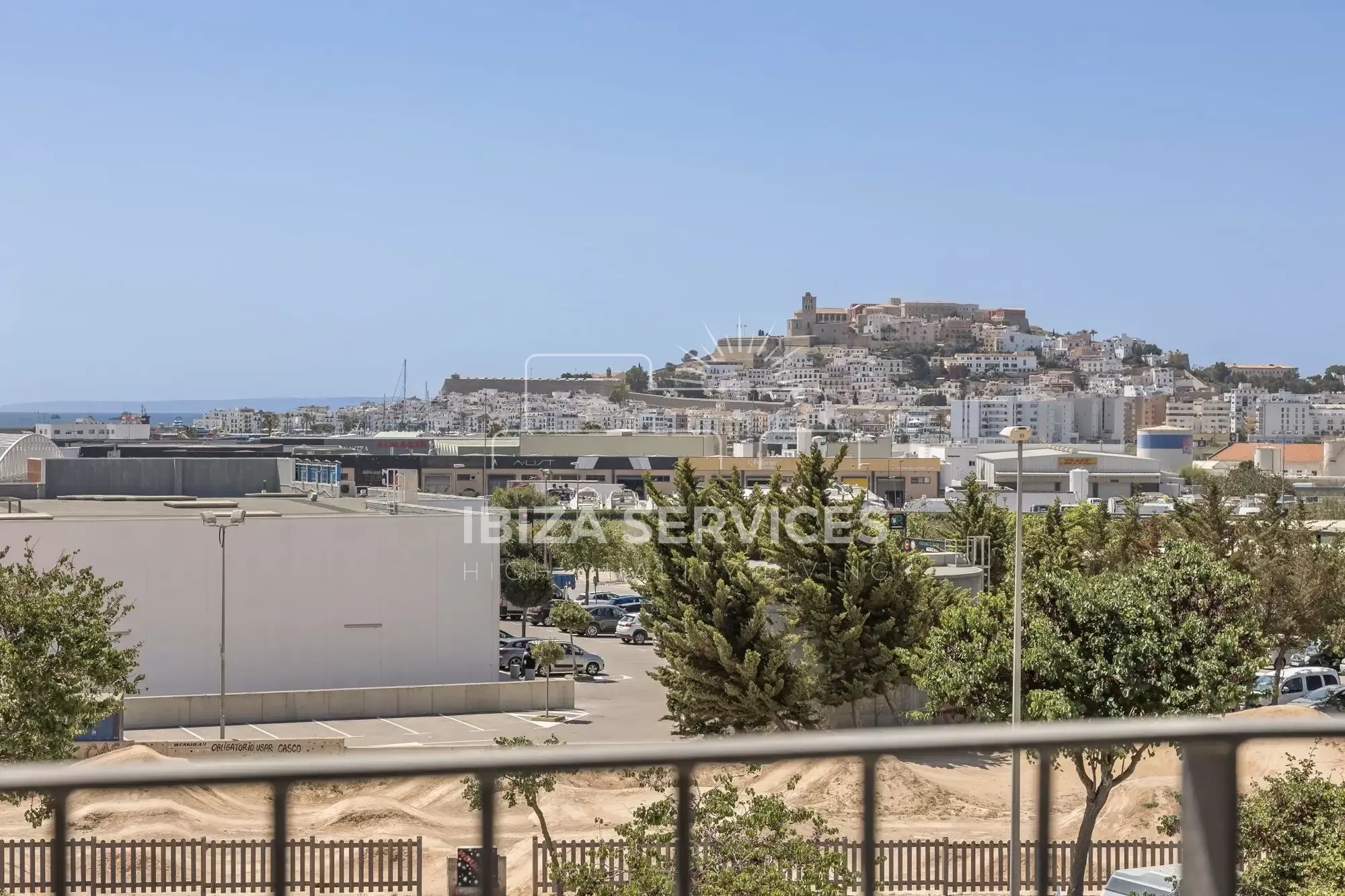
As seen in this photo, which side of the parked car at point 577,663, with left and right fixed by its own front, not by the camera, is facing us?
right

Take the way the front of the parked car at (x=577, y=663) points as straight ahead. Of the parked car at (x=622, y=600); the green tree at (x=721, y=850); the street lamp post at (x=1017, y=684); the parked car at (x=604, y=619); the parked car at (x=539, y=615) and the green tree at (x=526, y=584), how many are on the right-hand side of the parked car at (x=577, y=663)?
2

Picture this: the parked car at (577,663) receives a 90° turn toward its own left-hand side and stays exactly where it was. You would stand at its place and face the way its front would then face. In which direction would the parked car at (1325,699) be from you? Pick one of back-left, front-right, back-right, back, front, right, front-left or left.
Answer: back-right

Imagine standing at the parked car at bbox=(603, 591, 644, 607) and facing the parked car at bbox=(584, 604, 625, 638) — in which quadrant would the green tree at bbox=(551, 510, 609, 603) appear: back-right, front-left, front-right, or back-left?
back-right

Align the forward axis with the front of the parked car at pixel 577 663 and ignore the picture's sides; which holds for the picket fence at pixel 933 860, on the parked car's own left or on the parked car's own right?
on the parked car's own right

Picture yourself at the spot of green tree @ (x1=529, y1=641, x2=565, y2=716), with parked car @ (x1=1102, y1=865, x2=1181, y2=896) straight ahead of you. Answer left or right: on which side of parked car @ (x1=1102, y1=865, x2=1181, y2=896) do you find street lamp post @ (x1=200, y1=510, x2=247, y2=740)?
right

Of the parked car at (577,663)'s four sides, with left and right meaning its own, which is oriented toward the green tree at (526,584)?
left

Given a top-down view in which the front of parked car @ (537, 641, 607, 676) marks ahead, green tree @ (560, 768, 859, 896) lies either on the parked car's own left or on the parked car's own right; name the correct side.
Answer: on the parked car's own right

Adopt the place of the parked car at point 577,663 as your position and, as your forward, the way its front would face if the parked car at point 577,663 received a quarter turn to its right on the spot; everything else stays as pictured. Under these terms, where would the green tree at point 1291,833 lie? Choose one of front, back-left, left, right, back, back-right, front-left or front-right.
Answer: front

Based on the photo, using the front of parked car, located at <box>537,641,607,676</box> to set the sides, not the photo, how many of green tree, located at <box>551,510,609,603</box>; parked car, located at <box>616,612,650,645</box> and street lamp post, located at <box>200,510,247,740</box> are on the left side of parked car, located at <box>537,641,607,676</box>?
2

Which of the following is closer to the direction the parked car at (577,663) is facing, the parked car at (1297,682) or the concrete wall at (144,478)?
the parked car
